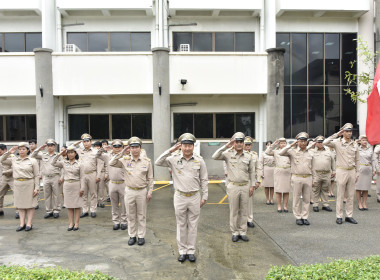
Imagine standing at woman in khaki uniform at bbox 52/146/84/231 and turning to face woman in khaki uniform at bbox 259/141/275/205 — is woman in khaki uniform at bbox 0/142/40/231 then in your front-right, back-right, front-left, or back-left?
back-left

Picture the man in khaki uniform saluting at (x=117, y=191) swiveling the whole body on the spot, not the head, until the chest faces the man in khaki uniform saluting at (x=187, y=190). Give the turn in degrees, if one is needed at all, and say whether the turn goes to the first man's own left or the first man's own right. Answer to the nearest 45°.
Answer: approximately 45° to the first man's own left

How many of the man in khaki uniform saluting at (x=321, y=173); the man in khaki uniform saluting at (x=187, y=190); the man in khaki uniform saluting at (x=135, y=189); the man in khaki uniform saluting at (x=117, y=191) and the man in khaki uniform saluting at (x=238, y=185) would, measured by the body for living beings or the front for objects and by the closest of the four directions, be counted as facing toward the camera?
5

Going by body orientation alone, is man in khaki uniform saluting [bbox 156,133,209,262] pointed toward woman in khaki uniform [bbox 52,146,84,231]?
no

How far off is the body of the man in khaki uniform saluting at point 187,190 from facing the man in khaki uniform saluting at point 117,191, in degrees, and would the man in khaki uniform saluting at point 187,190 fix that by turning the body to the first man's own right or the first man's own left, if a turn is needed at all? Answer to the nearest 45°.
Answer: approximately 135° to the first man's own right

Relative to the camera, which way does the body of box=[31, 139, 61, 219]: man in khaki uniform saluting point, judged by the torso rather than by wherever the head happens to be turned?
toward the camera

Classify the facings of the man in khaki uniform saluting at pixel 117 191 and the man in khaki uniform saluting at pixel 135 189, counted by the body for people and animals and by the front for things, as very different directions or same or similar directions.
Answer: same or similar directions

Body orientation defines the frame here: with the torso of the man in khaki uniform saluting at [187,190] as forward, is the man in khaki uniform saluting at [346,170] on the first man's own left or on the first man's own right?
on the first man's own left

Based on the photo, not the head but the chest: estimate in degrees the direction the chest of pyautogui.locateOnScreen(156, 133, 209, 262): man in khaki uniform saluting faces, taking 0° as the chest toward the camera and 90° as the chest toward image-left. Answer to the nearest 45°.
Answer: approximately 0°

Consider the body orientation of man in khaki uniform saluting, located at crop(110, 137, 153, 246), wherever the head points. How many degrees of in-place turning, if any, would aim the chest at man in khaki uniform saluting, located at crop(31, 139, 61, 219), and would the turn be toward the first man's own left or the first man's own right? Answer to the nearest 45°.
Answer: approximately 135° to the first man's own right

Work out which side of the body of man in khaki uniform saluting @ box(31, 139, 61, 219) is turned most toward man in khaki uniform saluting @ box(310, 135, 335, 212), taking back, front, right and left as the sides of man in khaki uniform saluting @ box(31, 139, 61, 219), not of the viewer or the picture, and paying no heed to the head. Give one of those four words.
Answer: left

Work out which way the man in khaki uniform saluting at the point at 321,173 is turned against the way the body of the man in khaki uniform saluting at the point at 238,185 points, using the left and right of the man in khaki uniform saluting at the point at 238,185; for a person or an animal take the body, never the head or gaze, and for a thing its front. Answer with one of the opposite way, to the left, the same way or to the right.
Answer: the same way

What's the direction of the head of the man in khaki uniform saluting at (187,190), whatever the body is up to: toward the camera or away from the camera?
toward the camera

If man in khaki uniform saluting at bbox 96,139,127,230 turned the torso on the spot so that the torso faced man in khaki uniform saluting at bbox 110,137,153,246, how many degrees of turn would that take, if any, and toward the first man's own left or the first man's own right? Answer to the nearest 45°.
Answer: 0° — they already face them

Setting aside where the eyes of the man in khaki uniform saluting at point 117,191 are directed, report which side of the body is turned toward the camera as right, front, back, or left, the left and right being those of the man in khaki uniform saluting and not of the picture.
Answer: front
